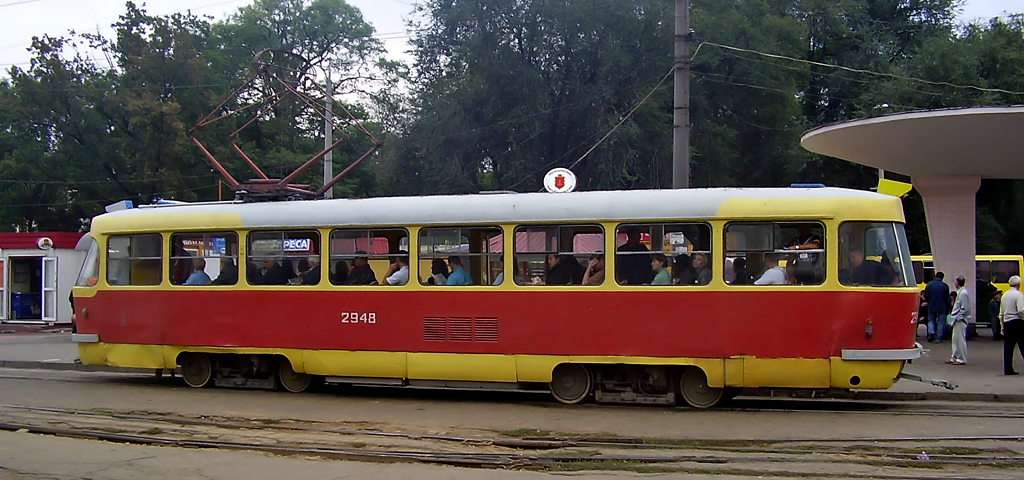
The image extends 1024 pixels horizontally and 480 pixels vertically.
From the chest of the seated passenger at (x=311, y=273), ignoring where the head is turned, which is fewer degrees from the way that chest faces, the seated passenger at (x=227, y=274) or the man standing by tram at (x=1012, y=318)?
the seated passenger

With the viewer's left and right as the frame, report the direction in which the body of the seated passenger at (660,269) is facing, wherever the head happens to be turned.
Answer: facing to the left of the viewer

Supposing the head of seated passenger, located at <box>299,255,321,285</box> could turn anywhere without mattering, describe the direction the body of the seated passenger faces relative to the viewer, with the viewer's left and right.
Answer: facing to the left of the viewer

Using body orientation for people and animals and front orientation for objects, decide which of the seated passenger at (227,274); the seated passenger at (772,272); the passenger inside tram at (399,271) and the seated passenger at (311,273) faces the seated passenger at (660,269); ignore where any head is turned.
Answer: the seated passenger at (772,272)

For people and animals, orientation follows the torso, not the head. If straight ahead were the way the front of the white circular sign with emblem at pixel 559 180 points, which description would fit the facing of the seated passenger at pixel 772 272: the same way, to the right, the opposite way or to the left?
to the right

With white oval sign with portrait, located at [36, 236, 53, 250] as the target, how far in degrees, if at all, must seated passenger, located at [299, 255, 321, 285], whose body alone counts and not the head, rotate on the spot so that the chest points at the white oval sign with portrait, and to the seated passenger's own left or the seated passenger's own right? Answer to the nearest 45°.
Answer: approximately 45° to the seated passenger's own right

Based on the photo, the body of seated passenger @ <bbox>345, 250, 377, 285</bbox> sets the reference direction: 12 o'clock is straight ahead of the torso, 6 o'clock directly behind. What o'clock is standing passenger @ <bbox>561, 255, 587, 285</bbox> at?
standing passenger @ <bbox>561, 255, 587, 285</bbox> is roughly at 7 o'clock from seated passenger @ <bbox>345, 250, 377, 285</bbox>.

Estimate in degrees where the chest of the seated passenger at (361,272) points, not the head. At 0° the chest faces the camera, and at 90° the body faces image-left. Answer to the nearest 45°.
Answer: approximately 90°

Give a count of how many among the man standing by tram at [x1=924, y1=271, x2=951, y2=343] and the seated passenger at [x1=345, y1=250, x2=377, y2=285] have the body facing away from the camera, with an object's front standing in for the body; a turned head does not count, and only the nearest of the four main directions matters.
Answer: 1

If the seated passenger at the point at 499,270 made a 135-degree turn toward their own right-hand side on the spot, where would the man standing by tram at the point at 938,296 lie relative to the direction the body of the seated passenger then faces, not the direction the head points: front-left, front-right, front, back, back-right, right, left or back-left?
front

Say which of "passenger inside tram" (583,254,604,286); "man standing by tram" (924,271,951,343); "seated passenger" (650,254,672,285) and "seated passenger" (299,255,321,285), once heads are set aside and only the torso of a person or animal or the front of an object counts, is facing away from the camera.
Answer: the man standing by tram

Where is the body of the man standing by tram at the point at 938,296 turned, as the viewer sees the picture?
away from the camera

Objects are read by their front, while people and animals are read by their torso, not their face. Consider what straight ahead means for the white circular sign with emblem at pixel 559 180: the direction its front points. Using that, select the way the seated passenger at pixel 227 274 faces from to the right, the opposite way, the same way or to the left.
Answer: to the right
